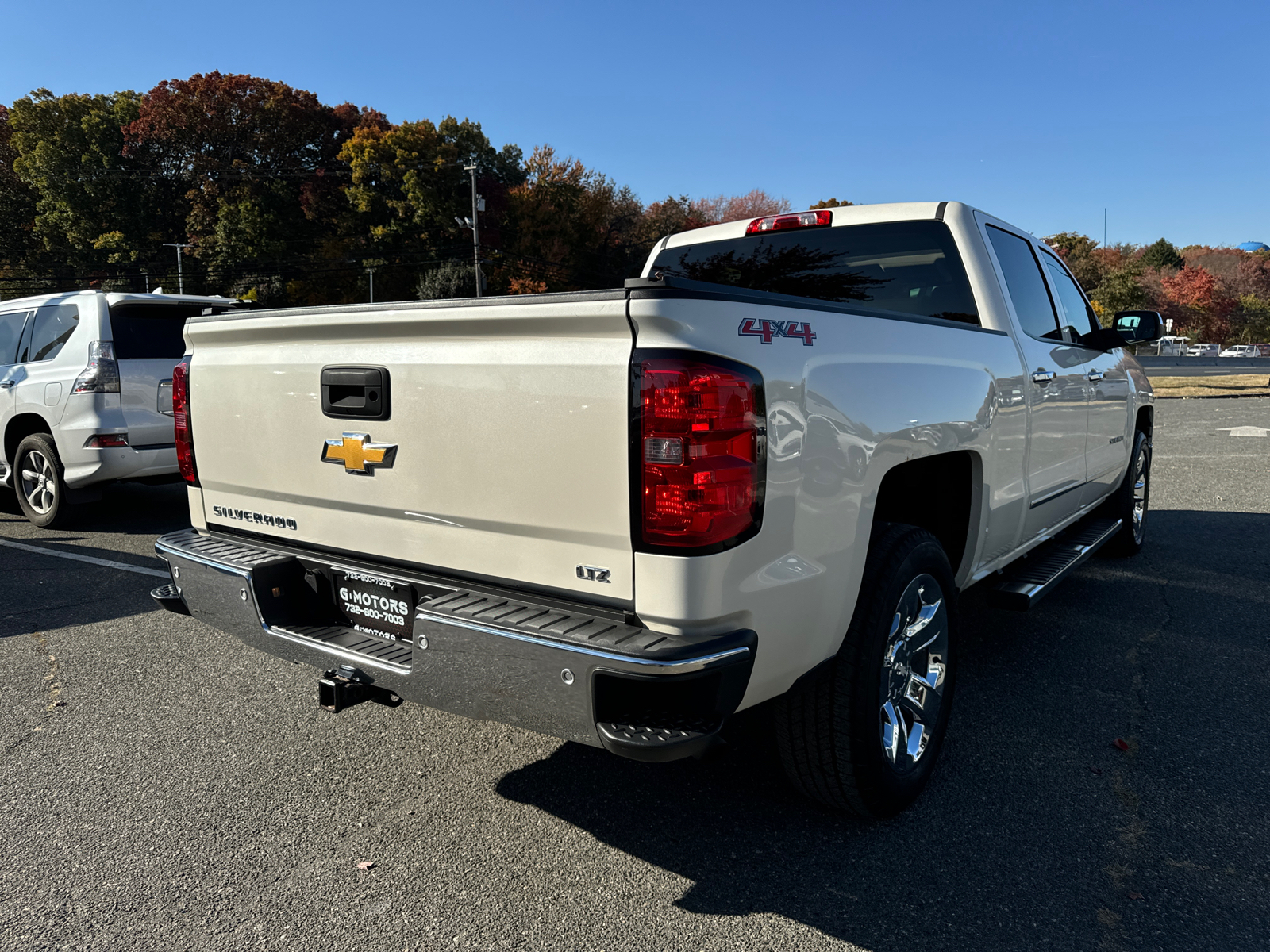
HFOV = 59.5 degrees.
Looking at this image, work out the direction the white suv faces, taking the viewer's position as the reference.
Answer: facing away from the viewer and to the left of the viewer

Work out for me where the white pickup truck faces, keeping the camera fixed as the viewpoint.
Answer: facing away from the viewer and to the right of the viewer
